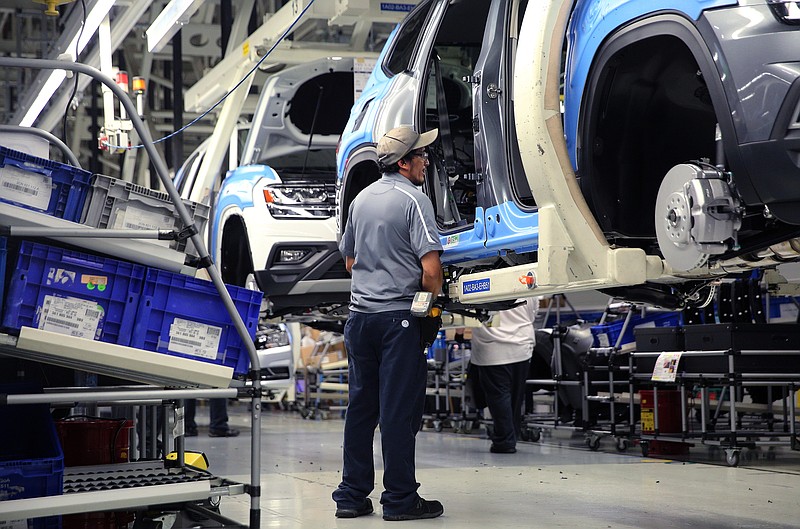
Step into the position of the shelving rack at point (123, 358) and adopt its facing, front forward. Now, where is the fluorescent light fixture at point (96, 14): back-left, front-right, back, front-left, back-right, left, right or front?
left

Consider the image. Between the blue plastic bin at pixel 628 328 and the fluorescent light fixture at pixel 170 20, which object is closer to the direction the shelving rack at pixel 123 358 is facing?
the blue plastic bin

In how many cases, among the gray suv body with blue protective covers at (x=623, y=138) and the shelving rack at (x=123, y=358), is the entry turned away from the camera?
0

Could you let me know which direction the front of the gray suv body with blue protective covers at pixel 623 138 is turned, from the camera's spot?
facing the viewer and to the right of the viewer

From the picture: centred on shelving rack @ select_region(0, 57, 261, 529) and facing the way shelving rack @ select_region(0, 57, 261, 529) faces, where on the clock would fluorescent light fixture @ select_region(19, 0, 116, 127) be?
The fluorescent light fixture is roughly at 9 o'clock from the shelving rack.

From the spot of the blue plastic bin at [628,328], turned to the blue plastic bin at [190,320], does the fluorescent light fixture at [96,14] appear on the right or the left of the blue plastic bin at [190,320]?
right

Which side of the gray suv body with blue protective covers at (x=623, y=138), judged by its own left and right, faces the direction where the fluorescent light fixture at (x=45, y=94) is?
back

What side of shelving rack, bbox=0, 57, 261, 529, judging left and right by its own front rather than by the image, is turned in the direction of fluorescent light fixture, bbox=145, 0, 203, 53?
left

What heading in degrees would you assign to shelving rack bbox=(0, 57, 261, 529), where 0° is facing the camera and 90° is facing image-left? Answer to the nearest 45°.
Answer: approximately 270°
